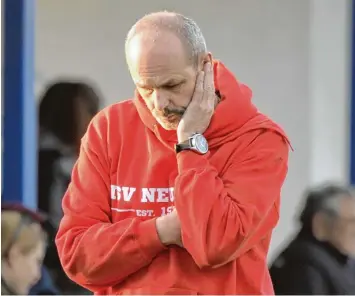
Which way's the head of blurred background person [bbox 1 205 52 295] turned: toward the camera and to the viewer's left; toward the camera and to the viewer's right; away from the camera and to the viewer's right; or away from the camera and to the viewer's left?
toward the camera and to the viewer's right

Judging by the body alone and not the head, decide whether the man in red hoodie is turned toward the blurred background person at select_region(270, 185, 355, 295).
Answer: no

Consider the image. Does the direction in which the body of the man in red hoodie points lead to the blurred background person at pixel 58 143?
no

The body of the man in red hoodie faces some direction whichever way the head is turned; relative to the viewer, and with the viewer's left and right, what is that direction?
facing the viewer and to the left of the viewer
